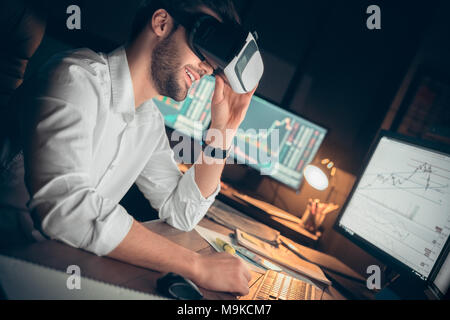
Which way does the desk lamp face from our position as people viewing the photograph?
facing the viewer and to the left of the viewer

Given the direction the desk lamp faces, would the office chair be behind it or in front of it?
in front
